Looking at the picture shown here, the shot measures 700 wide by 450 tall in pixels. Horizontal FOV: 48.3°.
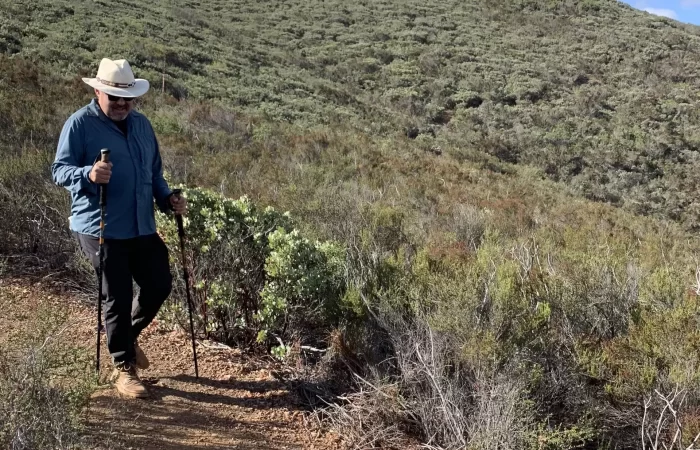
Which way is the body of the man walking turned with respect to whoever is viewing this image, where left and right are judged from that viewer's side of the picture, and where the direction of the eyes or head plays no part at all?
facing the viewer and to the right of the viewer

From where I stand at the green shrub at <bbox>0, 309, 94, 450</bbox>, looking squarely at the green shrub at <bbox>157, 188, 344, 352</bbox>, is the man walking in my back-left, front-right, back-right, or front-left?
front-left

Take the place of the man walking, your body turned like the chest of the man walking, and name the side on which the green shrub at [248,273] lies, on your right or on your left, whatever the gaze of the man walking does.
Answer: on your left

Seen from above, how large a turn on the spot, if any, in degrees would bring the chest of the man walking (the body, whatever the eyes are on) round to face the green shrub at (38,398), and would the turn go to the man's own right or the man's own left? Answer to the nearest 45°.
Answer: approximately 45° to the man's own right
